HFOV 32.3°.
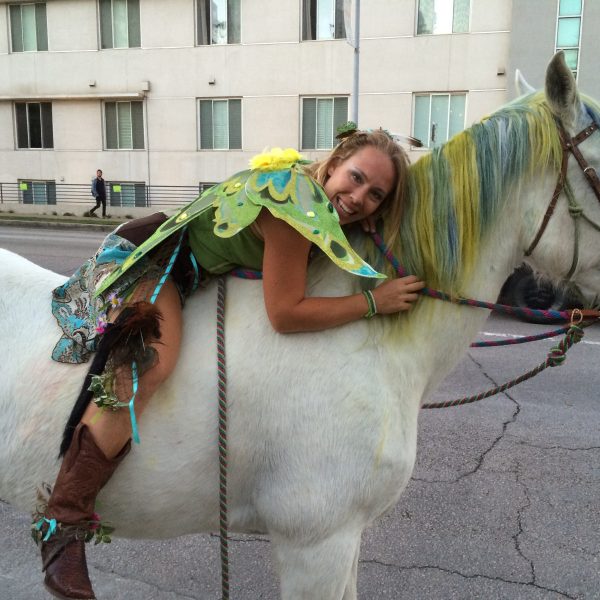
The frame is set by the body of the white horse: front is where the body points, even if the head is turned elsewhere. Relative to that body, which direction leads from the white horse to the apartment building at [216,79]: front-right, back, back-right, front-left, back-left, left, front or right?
left

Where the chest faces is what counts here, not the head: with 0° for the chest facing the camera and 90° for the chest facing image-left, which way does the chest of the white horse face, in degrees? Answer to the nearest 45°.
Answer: approximately 270°

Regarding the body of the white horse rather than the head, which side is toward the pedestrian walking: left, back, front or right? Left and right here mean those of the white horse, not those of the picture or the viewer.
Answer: left
